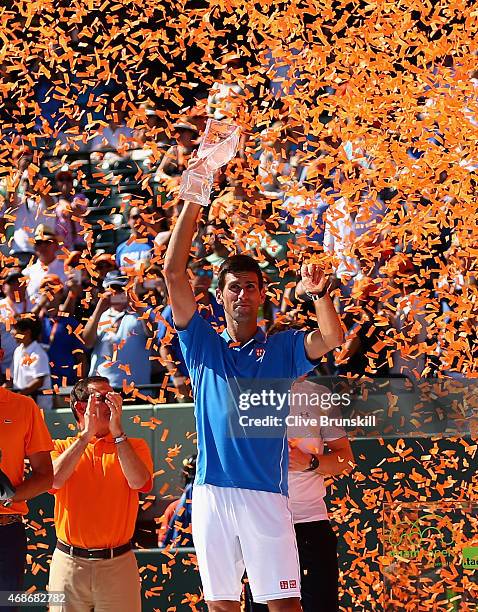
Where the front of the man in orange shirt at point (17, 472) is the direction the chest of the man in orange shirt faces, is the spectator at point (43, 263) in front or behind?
behind

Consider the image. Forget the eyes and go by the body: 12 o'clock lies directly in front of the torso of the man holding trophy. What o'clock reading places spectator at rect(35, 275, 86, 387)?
The spectator is roughly at 5 o'clock from the man holding trophy.

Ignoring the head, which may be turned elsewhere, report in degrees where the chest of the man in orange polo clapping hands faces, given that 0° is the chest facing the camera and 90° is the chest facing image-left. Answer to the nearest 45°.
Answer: approximately 0°

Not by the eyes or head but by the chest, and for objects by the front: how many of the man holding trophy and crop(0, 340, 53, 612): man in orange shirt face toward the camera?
2

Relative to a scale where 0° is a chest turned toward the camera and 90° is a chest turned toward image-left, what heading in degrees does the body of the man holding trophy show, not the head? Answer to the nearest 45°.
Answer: approximately 0°

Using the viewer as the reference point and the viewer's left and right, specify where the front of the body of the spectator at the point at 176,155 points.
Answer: facing the viewer and to the right of the viewer
